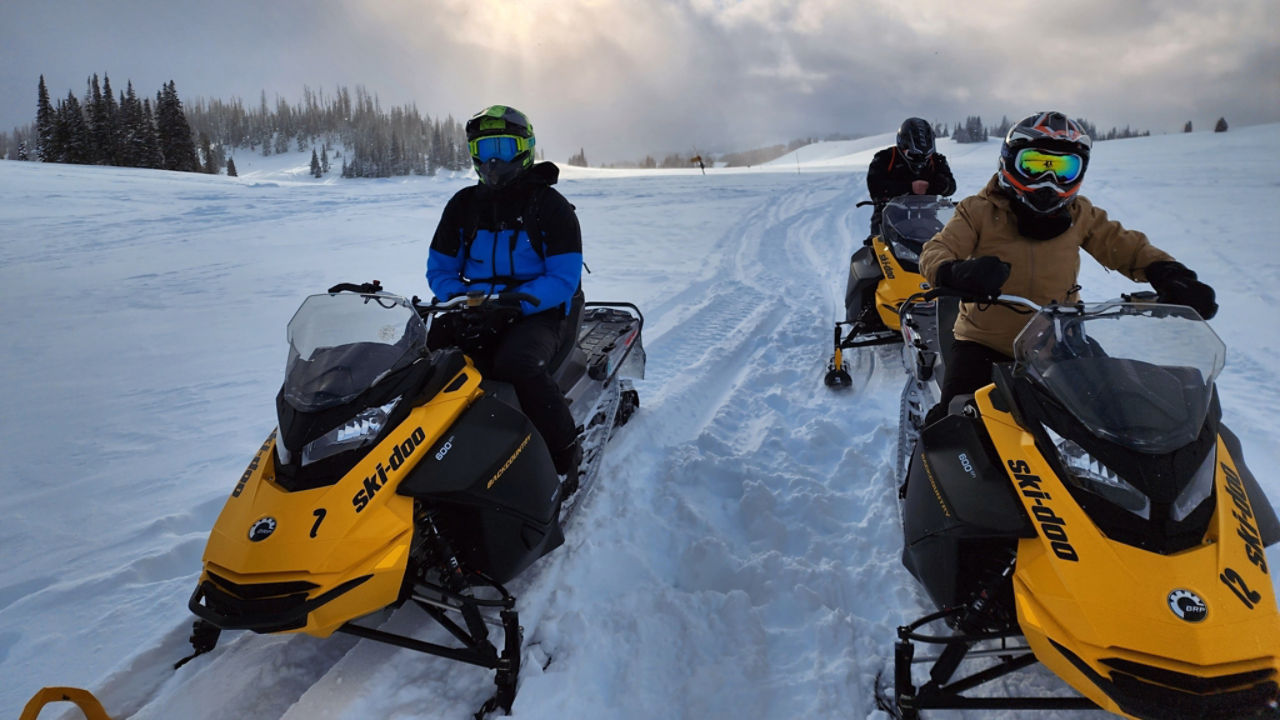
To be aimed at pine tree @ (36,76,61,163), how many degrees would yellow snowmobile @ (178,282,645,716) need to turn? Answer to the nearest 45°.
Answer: approximately 135° to its right

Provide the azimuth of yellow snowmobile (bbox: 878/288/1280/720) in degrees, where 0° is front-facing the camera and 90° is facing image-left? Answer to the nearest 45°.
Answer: approximately 315°

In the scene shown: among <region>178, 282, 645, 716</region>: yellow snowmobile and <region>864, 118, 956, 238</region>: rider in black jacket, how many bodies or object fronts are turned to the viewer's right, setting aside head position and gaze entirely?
0

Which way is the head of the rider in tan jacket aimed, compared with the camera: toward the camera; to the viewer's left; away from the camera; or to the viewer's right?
toward the camera

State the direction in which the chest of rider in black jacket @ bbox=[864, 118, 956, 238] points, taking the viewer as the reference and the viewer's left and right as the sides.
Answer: facing the viewer

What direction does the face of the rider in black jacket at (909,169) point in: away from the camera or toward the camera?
toward the camera

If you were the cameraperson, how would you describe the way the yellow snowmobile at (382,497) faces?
facing the viewer and to the left of the viewer

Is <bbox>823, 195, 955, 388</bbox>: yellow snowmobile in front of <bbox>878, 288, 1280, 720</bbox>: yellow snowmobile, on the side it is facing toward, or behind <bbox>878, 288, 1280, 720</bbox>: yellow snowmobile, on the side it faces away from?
behind

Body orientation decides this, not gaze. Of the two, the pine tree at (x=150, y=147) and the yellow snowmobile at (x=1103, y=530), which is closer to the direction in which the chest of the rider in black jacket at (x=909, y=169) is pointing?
the yellow snowmobile

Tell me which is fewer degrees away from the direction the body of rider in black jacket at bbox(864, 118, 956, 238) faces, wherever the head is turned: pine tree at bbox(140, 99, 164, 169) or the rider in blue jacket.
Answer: the rider in blue jacket

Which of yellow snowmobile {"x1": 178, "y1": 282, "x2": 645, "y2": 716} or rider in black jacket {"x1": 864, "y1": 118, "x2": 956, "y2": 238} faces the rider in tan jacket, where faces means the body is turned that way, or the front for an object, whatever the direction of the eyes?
the rider in black jacket

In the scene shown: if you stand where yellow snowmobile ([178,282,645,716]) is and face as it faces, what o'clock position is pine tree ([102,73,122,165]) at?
The pine tree is roughly at 4 o'clock from the yellow snowmobile.

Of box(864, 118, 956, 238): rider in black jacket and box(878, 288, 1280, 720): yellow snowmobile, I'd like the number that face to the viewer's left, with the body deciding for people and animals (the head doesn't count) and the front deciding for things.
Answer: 0

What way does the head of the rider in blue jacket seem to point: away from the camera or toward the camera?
toward the camera

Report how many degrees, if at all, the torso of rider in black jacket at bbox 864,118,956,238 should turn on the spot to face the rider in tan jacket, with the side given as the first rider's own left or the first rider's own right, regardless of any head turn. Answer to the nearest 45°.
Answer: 0° — they already face them

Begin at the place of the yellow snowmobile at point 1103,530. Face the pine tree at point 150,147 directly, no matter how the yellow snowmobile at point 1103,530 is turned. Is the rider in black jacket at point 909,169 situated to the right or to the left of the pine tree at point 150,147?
right
